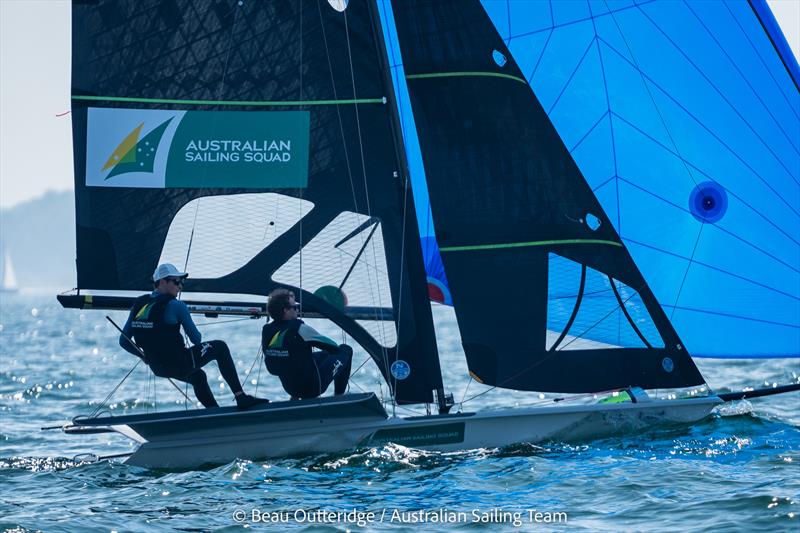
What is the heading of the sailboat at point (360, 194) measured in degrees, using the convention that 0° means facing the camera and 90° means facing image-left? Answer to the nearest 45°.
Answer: approximately 270°

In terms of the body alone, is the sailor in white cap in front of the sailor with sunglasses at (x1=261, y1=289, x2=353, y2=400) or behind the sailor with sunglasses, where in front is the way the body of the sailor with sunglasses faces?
behind
